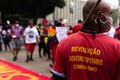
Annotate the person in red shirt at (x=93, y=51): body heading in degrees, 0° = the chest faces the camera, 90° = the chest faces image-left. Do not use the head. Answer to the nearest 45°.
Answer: approximately 180°
